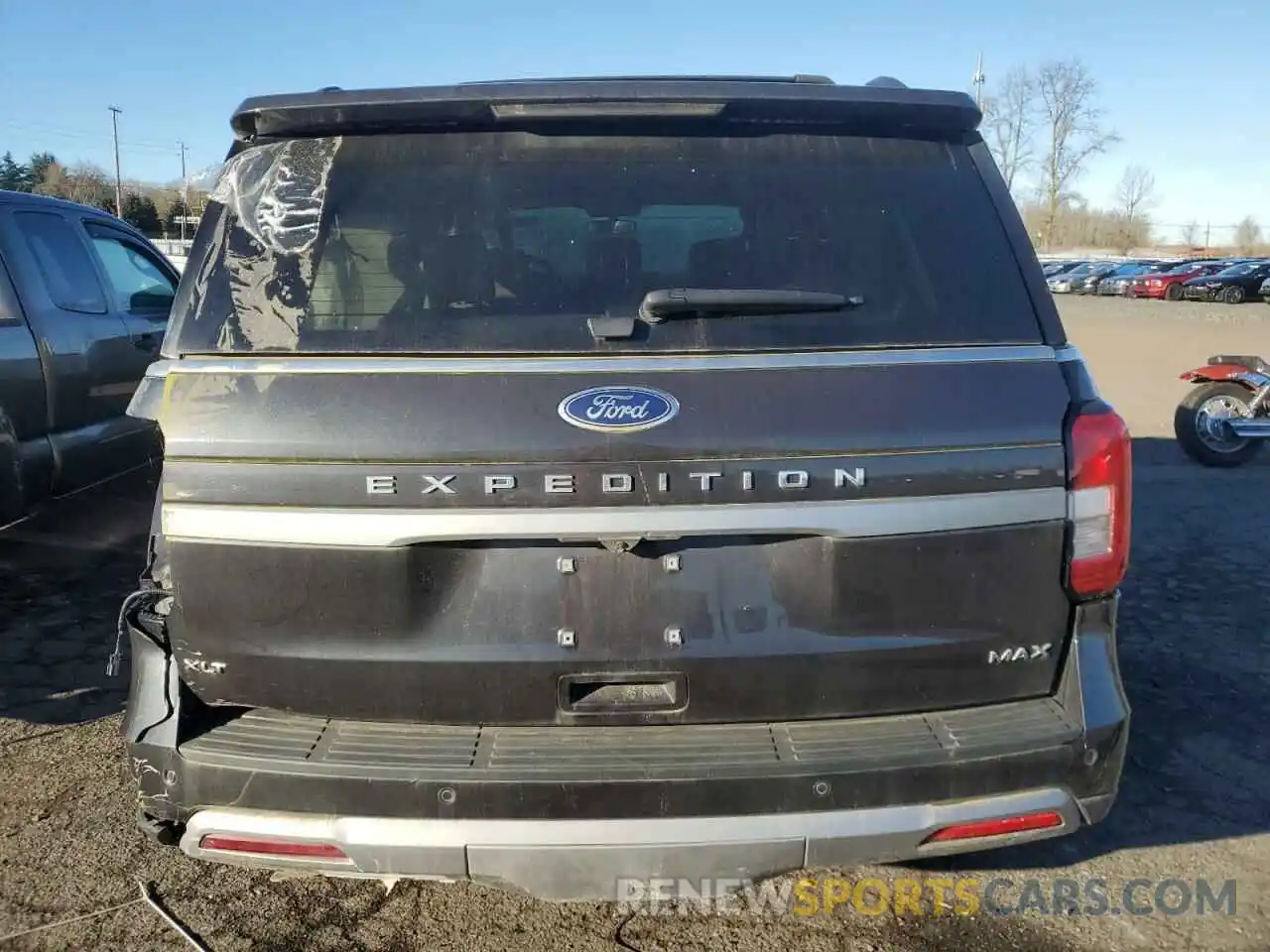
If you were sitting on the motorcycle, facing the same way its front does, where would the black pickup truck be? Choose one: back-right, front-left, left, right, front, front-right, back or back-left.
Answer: back-right

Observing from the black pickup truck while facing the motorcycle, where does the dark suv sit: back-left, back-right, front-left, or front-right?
front-right

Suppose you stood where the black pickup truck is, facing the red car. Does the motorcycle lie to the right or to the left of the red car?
right

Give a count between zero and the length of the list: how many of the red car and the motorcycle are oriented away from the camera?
0

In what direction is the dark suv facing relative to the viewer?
away from the camera

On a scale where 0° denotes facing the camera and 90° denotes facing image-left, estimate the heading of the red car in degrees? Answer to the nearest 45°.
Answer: approximately 45°

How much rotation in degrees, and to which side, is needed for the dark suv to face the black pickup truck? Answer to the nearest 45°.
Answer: approximately 45° to its left

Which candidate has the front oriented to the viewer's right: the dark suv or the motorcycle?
the motorcycle

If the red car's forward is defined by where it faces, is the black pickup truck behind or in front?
in front

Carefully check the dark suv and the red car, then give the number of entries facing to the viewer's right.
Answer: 0

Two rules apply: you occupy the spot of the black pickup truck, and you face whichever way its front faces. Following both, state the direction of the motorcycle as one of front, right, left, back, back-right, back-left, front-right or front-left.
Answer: front-right

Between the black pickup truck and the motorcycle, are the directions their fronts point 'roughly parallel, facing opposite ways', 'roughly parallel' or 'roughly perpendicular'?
roughly perpendicular

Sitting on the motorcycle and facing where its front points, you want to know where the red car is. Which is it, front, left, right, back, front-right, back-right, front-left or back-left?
left

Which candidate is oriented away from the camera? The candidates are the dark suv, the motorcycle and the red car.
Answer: the dark suv

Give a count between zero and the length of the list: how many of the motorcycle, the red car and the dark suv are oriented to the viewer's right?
1

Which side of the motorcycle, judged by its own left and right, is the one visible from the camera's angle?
right

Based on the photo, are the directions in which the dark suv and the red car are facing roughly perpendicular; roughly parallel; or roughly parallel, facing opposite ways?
roughly perpendicular

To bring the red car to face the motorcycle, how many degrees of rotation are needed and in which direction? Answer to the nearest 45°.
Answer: approximately 45° to its left
